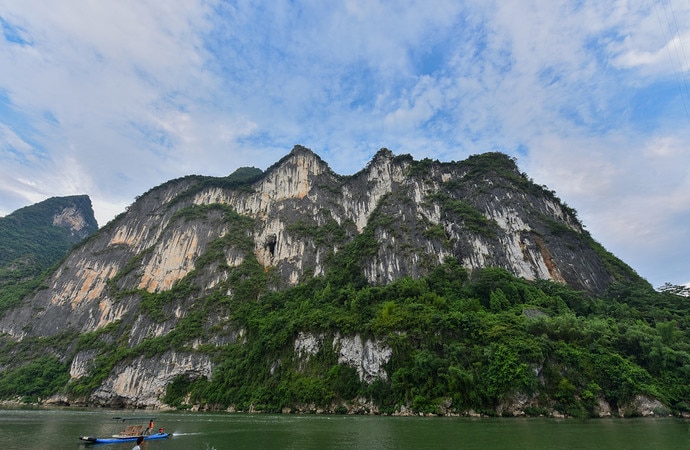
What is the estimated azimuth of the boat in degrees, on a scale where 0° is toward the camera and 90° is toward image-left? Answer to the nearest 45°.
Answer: approximately 90°
